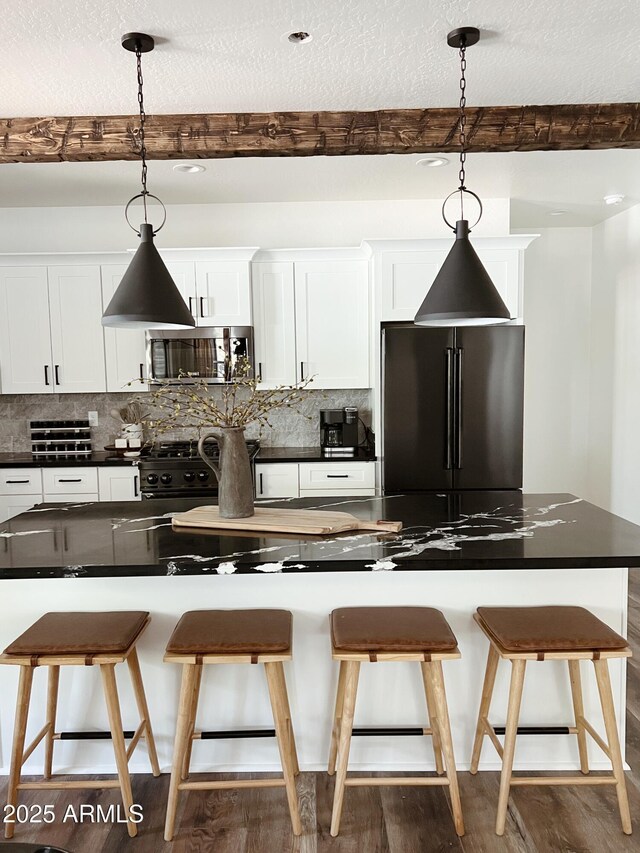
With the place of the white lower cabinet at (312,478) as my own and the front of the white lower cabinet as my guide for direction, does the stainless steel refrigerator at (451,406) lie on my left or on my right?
on my left

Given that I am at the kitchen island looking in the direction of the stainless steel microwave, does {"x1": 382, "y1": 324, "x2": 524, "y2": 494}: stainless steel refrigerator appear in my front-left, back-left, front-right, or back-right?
front-right

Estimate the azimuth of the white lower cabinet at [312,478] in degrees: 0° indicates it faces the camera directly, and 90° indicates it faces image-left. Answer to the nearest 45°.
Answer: approximately 0°

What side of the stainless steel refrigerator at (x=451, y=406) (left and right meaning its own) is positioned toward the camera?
front

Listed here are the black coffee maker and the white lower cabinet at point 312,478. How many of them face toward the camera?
2

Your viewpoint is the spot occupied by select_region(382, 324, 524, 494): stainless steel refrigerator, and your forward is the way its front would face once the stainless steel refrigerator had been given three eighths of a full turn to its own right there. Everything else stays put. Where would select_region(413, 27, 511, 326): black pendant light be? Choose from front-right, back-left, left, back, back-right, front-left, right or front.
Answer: back-left

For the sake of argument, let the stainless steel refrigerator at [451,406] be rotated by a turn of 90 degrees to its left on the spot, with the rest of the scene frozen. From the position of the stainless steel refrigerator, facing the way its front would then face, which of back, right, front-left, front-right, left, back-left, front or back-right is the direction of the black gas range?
back

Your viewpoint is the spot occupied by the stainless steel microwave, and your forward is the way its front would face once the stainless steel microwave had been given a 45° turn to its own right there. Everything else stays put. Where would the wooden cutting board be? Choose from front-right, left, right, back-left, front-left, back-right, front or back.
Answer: front-left

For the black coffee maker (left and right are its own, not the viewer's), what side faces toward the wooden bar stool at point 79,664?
front

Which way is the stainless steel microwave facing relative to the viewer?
toward the camera

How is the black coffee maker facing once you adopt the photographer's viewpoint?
facing the viewer

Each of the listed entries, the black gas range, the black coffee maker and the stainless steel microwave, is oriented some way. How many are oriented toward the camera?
3
